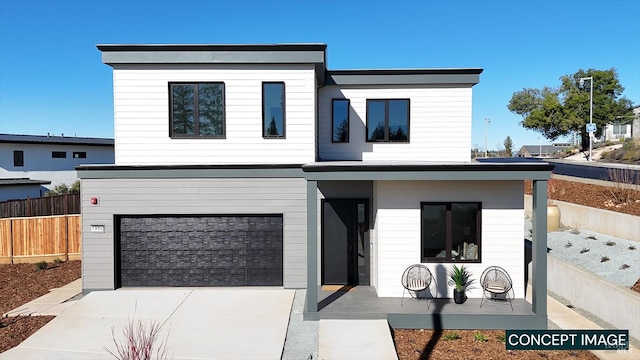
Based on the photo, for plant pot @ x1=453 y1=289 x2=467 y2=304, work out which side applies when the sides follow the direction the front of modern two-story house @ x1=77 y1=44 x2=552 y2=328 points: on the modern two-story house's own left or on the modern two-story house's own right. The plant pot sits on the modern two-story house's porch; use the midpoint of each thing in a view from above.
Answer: on the modern two-story house's own left

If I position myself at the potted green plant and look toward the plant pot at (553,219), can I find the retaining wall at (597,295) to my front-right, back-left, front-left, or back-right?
front-right

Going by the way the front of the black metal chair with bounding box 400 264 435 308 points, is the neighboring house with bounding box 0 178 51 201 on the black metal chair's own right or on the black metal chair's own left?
on the black metal chair's own right

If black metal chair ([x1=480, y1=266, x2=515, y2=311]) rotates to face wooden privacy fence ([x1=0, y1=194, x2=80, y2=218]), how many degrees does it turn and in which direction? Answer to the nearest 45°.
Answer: approximately 90° to its right

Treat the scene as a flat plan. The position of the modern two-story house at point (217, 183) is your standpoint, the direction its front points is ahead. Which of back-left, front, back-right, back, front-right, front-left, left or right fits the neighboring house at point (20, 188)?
back-right

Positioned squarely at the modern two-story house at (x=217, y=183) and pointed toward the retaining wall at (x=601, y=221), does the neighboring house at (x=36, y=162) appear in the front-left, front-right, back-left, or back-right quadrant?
back-left

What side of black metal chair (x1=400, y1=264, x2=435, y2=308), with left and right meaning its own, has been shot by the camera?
front

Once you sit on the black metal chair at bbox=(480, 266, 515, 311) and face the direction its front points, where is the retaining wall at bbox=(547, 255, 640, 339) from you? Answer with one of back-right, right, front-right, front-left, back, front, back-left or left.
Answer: left

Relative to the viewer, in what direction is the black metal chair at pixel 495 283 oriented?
toward the camera
